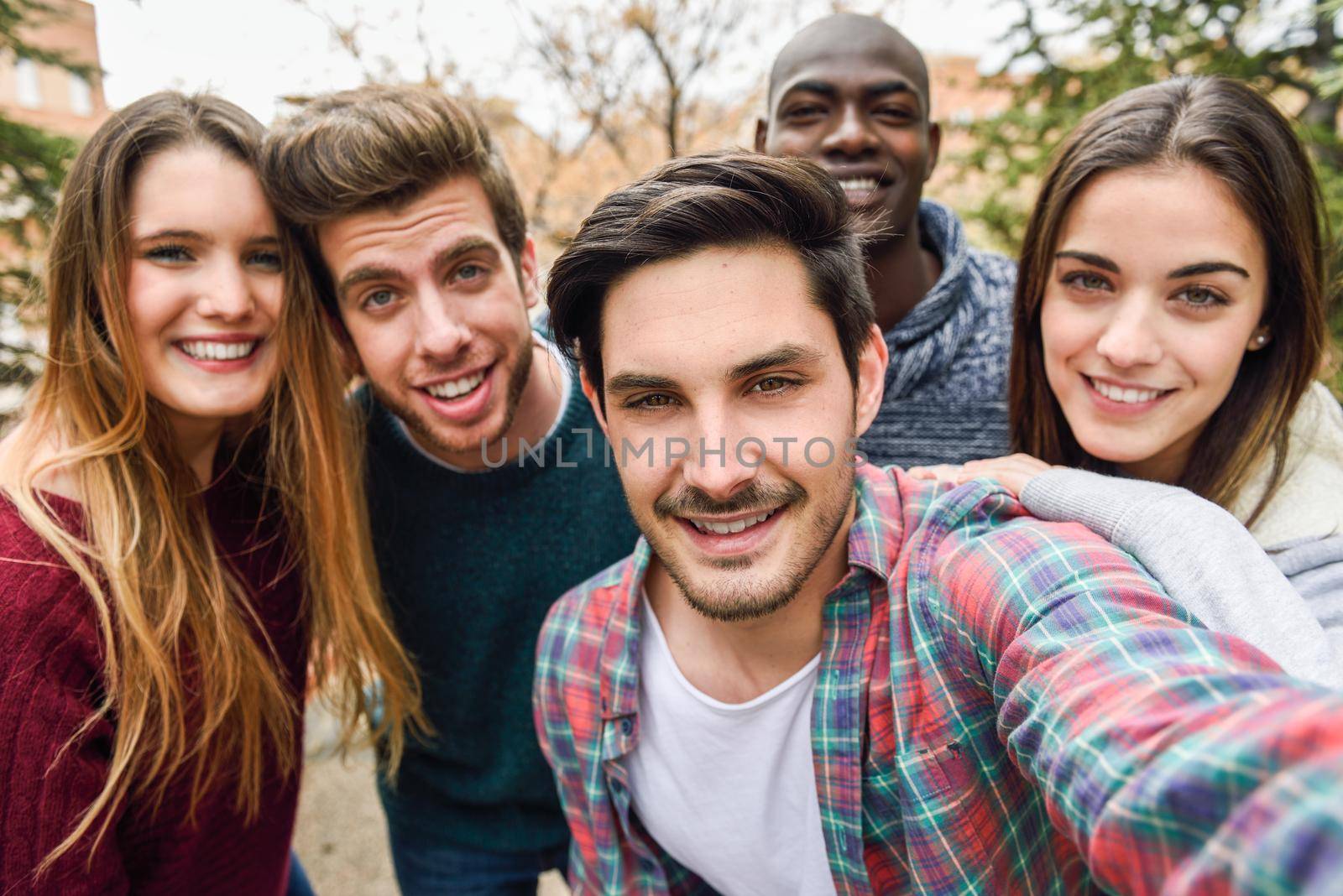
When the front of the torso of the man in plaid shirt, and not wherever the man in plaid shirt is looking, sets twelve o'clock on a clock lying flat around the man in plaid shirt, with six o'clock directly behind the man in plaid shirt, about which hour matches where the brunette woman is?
The brunette woman is roughly at 8 o'clock from the man in plaid shirt.

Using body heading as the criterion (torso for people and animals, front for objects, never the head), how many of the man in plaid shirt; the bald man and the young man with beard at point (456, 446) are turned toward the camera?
3

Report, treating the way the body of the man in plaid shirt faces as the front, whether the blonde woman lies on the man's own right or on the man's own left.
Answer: on the man's own right

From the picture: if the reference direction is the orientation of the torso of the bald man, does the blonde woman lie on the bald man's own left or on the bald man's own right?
on the bald man's own right

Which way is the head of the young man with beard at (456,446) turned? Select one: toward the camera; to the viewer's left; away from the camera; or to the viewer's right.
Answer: toward the camera

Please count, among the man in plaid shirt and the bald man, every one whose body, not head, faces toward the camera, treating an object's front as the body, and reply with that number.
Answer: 2

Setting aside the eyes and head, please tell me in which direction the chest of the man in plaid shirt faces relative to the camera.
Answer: toward the camera

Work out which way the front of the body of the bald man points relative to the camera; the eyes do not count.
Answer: toward the camera

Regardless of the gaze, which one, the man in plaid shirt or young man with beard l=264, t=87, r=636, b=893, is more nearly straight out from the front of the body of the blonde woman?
the man in plaid shirt

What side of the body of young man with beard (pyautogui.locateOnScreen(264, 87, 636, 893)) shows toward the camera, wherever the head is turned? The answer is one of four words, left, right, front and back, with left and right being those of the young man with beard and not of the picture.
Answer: front

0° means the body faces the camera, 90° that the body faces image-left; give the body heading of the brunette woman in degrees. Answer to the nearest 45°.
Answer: approximately 45°

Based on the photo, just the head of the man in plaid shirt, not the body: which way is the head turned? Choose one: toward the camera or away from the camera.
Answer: toward the camera

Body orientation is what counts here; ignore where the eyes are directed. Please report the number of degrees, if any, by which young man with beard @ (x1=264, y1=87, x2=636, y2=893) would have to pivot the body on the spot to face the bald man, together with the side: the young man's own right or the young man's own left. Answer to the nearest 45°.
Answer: approximately 90° to the young man's own left

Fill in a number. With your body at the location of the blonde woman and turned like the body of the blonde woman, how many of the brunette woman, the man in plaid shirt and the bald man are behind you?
0

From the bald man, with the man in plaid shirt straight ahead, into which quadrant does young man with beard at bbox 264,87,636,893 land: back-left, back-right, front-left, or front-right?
front-right

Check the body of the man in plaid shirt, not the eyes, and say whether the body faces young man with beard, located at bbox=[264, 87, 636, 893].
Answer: no
